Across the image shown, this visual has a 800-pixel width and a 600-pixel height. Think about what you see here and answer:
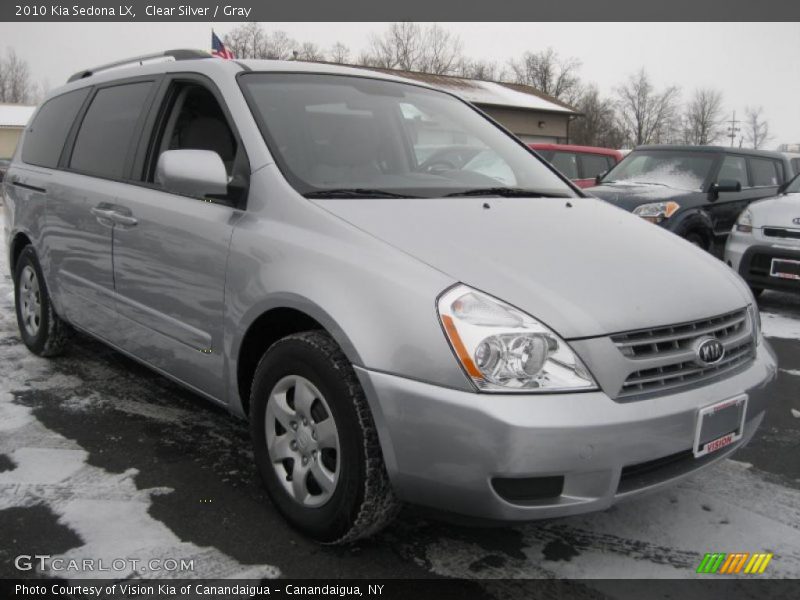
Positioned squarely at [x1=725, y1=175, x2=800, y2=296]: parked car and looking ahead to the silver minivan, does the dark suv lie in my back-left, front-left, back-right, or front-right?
back-right

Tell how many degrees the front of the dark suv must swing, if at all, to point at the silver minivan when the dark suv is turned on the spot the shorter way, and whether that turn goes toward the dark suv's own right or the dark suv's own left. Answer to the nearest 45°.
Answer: approximately 45° to the dark suv's own left

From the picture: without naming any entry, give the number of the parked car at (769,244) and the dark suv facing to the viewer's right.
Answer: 0

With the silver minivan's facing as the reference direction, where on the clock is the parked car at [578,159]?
The parked car is roughly at 8 o'clock from the silver minivan.

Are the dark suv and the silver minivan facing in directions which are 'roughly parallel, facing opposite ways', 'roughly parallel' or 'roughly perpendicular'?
roughly perpendicular

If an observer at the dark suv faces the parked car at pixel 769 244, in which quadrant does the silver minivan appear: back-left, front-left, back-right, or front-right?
front-right

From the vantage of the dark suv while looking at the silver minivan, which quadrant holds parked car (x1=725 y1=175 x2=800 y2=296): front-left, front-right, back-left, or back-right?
front-left

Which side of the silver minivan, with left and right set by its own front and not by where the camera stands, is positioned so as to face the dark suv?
left

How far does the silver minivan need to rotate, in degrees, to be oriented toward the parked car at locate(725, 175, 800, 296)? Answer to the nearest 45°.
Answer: approximately 90° to its left

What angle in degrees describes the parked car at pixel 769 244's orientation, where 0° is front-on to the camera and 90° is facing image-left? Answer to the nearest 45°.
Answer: approximately 45°

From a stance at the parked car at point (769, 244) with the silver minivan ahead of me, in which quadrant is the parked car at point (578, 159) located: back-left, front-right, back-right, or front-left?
back-right
